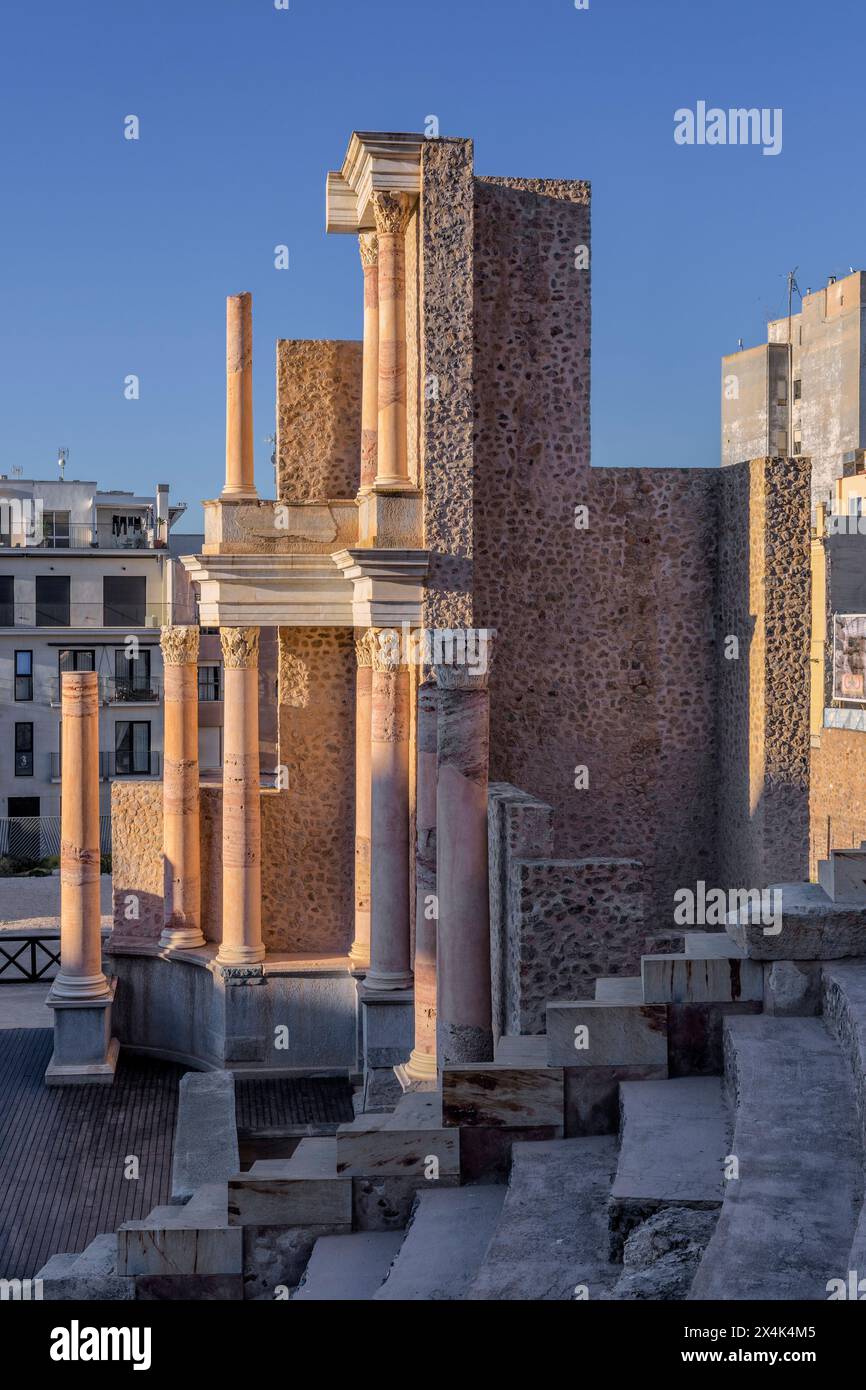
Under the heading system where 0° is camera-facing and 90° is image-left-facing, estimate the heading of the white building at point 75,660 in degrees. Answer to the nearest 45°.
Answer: approximately 0°

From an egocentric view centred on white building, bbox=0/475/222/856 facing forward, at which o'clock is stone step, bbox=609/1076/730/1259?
The stone step is roughly at 12 o'clock from the white building.

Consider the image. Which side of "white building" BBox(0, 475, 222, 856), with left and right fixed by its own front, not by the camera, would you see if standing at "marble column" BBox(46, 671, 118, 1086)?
front

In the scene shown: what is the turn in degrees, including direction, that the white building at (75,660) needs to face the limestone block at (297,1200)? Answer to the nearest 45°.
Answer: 0° — it already faces it

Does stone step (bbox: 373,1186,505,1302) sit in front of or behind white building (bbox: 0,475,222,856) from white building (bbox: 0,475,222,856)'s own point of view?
in front

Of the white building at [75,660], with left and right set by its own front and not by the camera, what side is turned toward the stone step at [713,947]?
front

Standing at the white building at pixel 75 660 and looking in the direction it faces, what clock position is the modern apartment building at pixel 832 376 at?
The modern apartment building is roughly at 9 o'clock from the white building.

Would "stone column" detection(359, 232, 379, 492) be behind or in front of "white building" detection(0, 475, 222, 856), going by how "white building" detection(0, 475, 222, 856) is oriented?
in front

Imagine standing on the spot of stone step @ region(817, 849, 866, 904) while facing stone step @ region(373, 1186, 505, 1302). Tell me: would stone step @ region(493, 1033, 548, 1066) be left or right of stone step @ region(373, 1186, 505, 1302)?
right

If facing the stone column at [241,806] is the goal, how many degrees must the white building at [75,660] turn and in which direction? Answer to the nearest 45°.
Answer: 0° — it already faces it

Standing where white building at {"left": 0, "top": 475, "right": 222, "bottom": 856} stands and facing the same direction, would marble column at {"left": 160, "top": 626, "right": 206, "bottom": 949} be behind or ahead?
ahead

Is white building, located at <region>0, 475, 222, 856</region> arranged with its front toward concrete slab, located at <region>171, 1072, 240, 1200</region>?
yes
